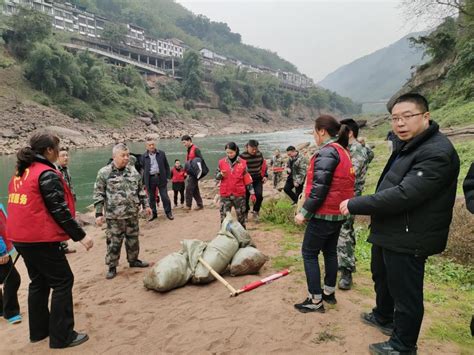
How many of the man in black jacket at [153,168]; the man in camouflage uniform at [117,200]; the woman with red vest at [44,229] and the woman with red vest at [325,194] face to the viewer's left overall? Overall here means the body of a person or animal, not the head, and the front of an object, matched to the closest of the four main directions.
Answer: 1

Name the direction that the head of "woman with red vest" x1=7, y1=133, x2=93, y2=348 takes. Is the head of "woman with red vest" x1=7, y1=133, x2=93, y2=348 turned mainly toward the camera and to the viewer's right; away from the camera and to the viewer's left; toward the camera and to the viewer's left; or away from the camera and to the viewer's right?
away from the camera and to the viewer's right

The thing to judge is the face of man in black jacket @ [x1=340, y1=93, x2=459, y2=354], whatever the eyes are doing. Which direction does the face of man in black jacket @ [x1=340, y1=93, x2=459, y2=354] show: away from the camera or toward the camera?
toward the camera

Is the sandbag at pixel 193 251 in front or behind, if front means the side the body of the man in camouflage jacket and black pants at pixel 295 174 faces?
in front

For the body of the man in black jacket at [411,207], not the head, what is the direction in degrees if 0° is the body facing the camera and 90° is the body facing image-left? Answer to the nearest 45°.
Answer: approximately 90°

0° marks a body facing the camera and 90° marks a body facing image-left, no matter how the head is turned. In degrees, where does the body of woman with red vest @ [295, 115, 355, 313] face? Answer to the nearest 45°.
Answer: approximately 90°

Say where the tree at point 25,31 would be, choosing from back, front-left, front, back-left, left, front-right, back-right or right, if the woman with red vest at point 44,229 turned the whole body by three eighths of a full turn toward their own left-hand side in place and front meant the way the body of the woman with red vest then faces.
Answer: right
